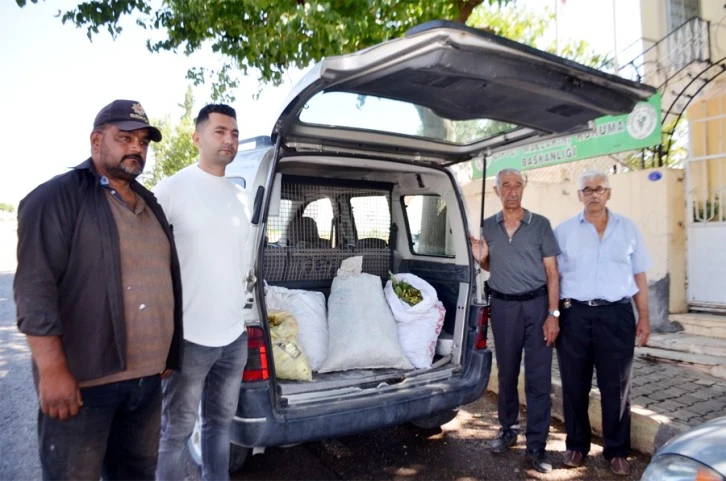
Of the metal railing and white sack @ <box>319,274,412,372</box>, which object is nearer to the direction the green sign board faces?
the white sack

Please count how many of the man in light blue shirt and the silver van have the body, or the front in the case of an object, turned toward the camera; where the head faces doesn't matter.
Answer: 1

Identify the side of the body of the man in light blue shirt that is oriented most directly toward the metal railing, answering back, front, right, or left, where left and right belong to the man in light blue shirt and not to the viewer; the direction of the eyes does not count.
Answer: back

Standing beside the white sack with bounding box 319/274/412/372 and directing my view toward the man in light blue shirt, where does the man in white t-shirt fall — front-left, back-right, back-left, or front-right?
back-right

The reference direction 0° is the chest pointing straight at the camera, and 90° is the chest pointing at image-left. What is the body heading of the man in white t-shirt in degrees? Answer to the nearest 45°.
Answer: approximately 315°

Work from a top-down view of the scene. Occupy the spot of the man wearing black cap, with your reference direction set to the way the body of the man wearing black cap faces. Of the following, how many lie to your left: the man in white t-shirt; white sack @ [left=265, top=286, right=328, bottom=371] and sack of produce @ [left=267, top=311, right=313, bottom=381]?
3

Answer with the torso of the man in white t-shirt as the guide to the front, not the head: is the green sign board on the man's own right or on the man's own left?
on the man's own left

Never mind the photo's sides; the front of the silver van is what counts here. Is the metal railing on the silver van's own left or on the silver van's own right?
on the silver van's own right

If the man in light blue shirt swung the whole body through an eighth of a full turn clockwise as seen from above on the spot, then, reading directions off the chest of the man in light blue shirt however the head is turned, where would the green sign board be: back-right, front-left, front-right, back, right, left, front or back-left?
back-right

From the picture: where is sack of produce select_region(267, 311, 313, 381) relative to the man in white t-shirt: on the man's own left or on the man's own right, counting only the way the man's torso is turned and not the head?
on the man's own left

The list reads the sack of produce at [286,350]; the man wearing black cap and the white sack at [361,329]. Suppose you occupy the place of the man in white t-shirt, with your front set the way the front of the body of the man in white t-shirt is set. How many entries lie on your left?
2

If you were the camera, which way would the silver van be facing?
facing away from the viewer and to the left of the viewer

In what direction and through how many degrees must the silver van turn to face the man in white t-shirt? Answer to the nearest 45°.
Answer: approximately 90° to its left

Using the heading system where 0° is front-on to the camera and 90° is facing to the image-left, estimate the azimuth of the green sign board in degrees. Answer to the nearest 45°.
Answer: approximately 45°

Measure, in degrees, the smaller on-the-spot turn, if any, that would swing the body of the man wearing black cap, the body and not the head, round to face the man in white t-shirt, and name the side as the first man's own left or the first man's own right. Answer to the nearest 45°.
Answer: approximately 90° to the first man's own left
